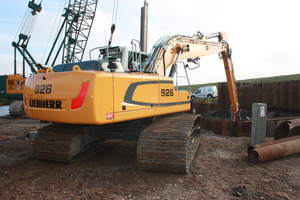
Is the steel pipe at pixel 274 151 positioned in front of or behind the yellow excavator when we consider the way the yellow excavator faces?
in front

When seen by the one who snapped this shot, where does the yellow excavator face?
facing away from the viewer and to the right of the viewer

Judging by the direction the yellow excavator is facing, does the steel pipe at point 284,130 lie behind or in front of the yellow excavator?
in front
